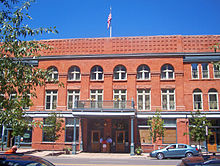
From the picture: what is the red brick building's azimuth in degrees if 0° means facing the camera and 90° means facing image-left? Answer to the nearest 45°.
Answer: approximately 0°

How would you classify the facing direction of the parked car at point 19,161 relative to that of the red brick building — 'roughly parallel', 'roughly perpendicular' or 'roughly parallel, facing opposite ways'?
roughly perpendicular
